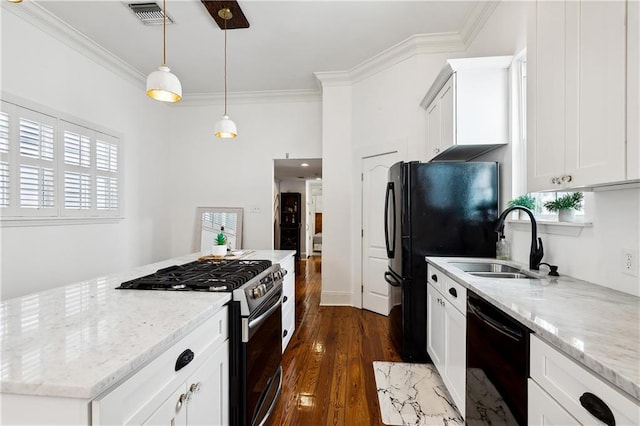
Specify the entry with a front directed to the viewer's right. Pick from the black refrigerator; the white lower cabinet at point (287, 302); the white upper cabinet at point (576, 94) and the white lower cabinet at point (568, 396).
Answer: the white lower cabinet at point (287, 302)

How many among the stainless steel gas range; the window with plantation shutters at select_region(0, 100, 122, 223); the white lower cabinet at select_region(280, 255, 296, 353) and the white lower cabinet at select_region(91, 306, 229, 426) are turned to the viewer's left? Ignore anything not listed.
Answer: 0

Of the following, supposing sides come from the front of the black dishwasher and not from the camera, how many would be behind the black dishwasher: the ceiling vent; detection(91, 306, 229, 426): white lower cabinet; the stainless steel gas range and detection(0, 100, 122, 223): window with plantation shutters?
0

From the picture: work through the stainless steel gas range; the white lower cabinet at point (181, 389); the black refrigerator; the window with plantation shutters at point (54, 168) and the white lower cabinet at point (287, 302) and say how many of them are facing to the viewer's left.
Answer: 1

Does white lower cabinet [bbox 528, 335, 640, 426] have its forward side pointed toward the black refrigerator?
no

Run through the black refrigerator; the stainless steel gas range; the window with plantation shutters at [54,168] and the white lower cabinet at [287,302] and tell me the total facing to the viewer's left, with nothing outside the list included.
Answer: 1

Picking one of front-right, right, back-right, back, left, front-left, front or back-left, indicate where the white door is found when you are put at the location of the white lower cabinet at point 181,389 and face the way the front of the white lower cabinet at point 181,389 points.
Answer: left

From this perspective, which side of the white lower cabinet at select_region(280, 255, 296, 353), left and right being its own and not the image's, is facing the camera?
right

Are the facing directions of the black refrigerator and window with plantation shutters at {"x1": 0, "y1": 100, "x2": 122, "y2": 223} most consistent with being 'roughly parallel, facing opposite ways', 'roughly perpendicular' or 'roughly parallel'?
roughly parallel, facing opposite ways

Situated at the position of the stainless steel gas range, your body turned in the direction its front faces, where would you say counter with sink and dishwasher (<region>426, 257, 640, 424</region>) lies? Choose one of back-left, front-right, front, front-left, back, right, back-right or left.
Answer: front-right

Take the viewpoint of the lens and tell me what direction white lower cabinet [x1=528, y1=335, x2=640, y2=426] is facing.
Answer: facing the viewer and to the left of the viewer

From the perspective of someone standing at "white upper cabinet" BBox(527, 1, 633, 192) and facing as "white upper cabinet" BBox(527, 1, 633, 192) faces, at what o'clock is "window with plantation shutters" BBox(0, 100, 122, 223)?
The window with plantation shutters is roughly at 1 o'clock from the white upper cabinet.
